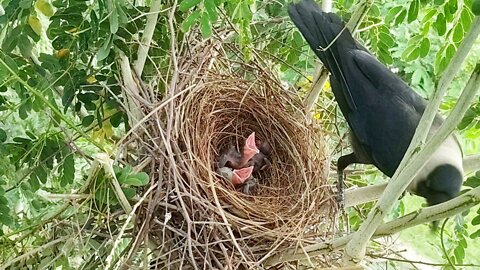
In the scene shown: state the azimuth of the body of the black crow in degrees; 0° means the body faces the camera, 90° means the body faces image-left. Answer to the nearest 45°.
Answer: approximately 315°
